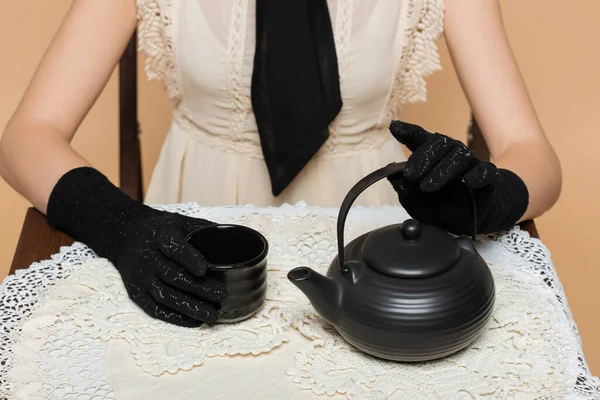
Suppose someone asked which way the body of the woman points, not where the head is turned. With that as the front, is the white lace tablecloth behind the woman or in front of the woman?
in front

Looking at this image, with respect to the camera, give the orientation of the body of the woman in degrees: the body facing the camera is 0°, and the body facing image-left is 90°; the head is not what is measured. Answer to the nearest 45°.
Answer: approximately 0°
